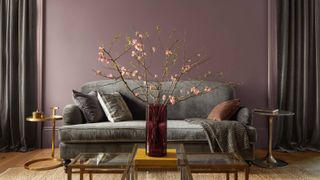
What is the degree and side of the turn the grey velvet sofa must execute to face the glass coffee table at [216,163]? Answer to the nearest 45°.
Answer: approximately 45° to its left

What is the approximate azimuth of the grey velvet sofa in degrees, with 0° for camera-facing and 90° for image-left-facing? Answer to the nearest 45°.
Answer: approximately 0°

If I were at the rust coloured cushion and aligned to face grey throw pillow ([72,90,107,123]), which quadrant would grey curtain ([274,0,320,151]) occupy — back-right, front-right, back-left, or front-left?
back-right

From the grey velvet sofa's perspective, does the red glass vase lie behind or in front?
in front

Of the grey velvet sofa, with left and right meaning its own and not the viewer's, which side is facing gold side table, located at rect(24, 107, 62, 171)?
right

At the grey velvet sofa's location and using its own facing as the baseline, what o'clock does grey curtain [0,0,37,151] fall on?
The grey curtain is roughly at 4 o'clock from the grey velvet sofa.

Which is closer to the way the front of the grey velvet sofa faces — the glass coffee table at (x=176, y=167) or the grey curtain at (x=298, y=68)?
the glass coffee table
